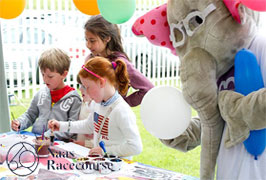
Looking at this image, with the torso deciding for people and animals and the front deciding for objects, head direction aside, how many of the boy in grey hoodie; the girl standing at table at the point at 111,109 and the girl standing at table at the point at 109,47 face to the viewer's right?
0

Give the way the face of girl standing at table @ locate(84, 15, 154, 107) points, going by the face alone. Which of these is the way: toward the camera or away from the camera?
toward the camera

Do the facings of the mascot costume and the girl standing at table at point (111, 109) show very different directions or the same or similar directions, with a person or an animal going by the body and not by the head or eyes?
same or similar directions

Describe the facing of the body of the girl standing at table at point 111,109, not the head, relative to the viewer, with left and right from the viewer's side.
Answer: facing the viewer and to the left of the viewer

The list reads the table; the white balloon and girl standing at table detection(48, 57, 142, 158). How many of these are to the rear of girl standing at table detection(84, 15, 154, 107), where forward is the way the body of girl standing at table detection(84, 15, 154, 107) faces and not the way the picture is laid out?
0

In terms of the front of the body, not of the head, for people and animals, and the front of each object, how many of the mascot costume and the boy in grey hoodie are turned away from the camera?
0

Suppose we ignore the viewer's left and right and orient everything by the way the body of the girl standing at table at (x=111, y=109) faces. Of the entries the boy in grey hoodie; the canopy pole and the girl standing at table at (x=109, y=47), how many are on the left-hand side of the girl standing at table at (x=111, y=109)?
0

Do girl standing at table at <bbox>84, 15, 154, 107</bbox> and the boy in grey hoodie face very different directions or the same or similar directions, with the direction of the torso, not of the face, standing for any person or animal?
same or similar directions
